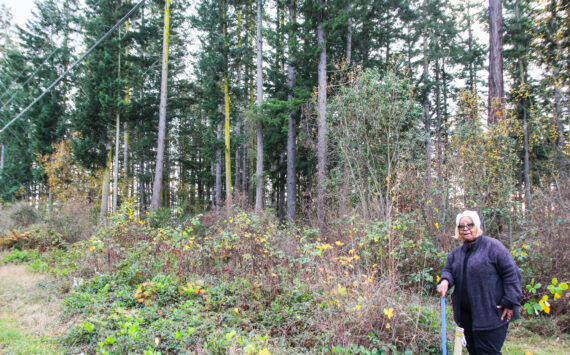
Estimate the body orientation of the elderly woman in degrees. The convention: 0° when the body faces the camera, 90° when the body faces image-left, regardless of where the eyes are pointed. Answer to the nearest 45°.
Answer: approximately 45°

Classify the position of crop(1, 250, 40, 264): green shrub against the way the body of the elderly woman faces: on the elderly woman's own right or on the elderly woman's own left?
on the elderly woman's own right

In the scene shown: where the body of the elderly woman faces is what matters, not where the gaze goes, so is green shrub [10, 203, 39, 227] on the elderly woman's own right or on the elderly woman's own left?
on the elderly woman's own right
